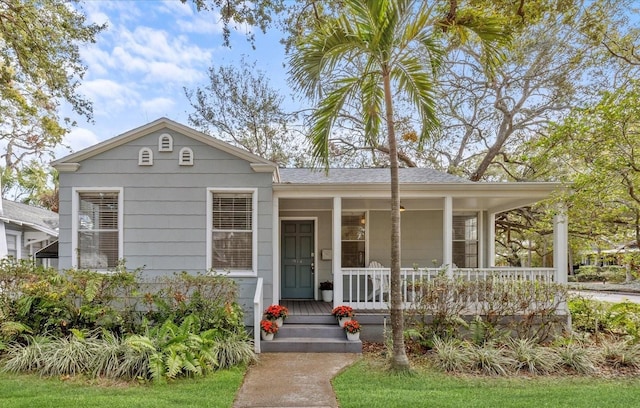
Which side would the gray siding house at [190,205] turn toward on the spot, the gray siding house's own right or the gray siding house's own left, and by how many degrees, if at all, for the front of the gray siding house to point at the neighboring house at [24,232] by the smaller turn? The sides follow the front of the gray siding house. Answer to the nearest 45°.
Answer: approximately 135° to the gray siding house's own right

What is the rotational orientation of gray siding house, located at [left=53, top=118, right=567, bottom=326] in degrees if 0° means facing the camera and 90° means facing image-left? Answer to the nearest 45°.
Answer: approximately 0°
